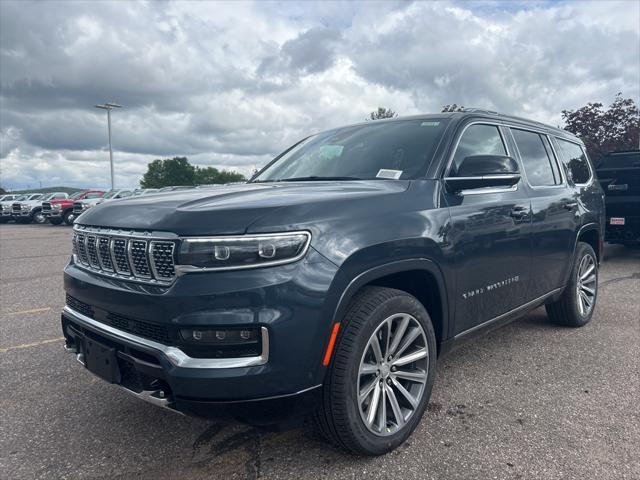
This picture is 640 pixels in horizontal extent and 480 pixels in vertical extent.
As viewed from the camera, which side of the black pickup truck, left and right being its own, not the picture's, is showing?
back

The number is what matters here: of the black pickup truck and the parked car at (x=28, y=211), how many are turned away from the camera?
1

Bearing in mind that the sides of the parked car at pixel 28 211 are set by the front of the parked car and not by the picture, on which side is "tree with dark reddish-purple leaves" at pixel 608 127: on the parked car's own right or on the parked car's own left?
on the parked car's own left

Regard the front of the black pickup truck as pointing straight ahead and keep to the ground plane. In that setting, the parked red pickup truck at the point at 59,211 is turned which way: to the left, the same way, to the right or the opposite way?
the opposite way

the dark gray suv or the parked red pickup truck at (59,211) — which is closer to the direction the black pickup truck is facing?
the parked red pickup truck

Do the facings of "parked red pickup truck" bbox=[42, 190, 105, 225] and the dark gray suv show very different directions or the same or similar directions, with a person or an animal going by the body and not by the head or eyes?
same or similar directions

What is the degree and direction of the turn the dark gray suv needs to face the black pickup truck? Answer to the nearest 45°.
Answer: approximately 180°

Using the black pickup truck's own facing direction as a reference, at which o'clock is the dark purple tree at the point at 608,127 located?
The dark purple tree is roughly at 12 o'clock from the black pickup truck.

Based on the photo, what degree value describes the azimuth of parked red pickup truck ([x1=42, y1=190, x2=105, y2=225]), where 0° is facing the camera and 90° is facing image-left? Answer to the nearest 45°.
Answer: approximately 45°

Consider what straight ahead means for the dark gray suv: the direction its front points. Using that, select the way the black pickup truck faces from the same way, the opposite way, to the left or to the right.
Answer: the opposite way

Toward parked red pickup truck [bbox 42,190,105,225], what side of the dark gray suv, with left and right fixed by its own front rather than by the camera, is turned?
right

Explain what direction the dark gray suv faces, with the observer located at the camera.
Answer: facing the viewer and to the left of the viewer

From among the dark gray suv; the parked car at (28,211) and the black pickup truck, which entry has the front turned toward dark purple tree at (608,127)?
the black pickup truck

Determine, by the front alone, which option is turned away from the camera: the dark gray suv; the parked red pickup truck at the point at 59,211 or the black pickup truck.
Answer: the black pickup truck

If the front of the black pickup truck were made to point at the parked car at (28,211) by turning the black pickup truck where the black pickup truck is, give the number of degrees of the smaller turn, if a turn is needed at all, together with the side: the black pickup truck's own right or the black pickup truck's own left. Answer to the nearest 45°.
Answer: approximately 90° to the black pickup truck's own left

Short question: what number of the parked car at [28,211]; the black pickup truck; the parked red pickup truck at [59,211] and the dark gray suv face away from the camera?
1
